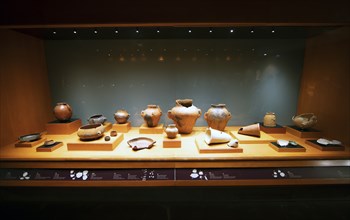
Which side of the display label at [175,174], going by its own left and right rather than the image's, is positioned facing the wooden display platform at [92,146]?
right

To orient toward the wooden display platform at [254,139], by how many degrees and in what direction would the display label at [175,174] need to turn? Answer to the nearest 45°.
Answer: approximately 135° to its left

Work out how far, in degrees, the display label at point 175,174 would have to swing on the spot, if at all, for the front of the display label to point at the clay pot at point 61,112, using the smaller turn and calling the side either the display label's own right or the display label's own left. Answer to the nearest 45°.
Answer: approximately 135° to the display label's own right

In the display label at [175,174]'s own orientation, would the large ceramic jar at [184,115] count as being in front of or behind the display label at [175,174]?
behind

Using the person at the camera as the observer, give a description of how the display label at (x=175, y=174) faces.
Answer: facing the viewer

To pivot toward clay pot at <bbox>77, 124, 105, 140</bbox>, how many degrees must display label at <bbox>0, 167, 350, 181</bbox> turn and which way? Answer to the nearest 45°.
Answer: approximately 90° to its right

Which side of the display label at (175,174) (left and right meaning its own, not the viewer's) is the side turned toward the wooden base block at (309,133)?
left

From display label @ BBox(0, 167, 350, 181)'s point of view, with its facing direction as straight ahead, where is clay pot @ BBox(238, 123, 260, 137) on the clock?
The clay pot is roughly at 8 o'clock from the display label.
